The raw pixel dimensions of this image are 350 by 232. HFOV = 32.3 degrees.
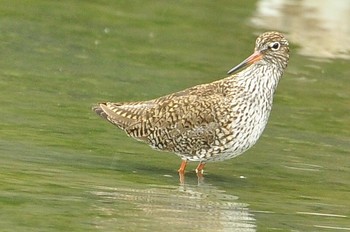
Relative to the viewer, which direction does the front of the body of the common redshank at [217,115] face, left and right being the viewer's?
facing to the right of the viewer
